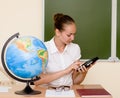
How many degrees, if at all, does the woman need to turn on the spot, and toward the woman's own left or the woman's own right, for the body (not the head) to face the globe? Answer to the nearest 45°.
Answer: approximately 45° to the woman's own right

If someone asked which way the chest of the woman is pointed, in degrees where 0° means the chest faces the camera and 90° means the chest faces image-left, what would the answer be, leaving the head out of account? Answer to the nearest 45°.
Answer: approximately 0°

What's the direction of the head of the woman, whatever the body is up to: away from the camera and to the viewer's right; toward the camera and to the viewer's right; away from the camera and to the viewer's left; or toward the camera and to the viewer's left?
toward the camera and to the viewer's right
